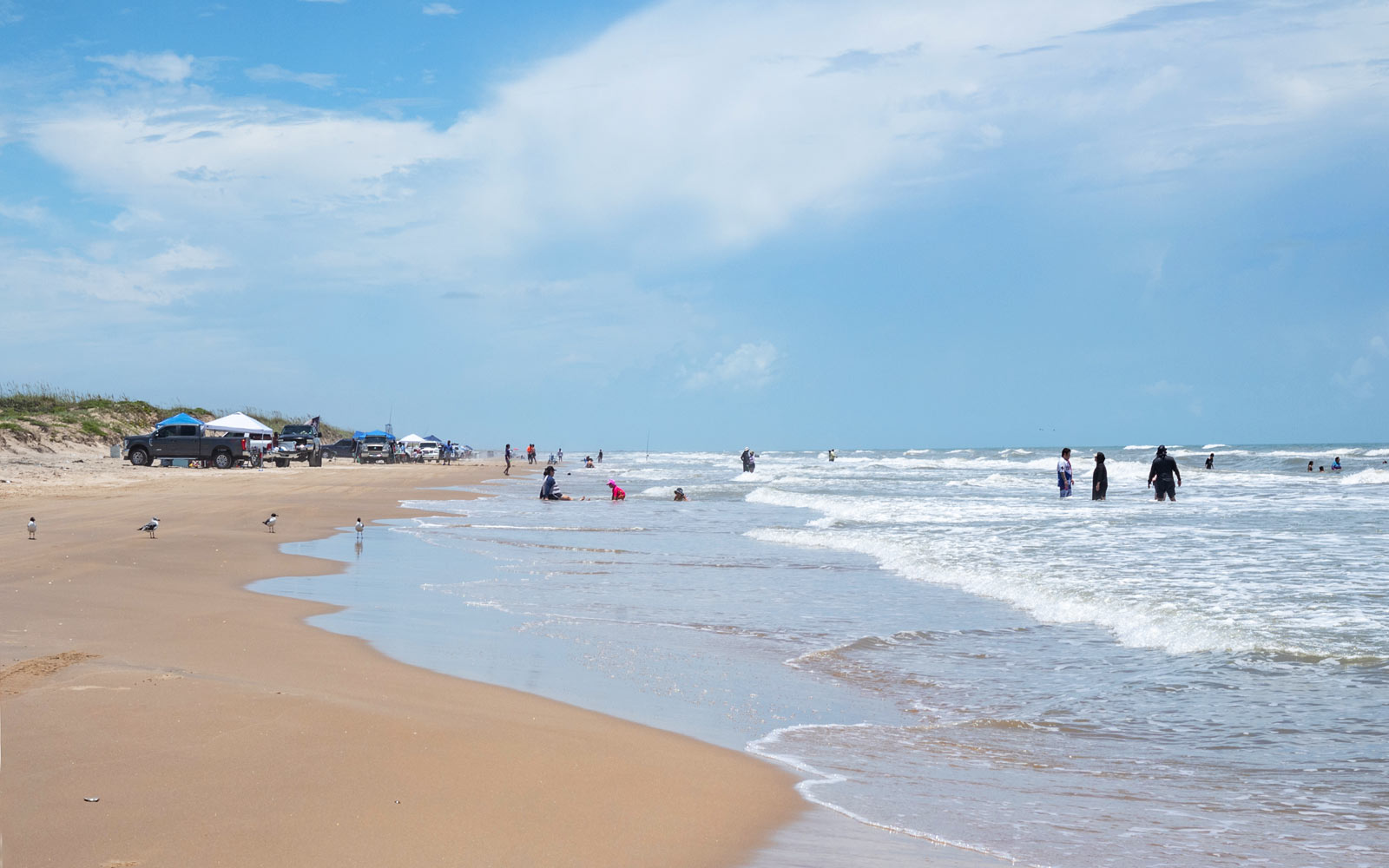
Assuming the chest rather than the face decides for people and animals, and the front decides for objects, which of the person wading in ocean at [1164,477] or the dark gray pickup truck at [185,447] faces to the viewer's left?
the dark gray pickup truck

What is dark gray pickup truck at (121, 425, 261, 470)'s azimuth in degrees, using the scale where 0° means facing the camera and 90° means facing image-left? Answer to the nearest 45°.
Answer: approximately 90°

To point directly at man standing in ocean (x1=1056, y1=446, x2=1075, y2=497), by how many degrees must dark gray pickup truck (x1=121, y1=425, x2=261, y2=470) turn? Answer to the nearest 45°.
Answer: approximately 135° to its left

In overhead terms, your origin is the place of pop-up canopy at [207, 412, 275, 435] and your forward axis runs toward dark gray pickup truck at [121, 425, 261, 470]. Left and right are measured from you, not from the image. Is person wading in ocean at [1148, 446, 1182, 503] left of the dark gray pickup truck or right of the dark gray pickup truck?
left

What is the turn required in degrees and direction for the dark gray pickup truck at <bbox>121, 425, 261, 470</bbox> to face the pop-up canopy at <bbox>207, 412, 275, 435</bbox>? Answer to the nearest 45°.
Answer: approximately 90° to its right

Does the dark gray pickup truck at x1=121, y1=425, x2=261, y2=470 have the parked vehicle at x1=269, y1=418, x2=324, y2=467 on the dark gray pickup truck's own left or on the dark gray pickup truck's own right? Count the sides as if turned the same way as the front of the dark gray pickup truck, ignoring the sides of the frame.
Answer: on the dark gray pickup truck's own right
